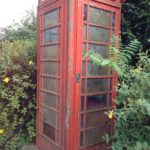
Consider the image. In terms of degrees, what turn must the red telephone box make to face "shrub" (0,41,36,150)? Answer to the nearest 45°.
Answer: approximately 180°

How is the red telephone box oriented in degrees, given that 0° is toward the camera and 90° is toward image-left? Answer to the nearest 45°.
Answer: approximately 315°

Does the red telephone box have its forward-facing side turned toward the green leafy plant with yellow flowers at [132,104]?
yes

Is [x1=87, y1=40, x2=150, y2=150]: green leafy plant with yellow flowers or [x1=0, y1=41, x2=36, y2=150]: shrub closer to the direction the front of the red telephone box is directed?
the green leafy plant with yellow flowers
